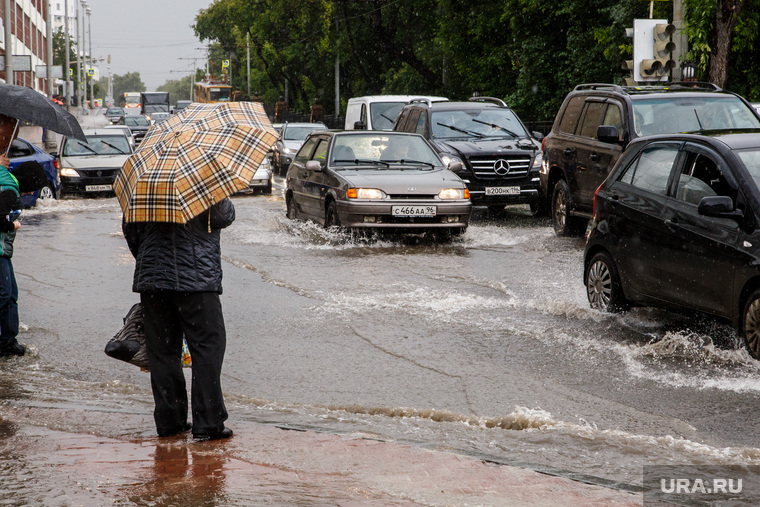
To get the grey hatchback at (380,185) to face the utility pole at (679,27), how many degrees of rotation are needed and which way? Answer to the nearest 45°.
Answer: approximately 90° to its left

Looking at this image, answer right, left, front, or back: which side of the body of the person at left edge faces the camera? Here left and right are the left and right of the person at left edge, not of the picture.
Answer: right

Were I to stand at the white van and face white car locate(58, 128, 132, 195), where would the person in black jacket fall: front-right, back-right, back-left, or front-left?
front-left

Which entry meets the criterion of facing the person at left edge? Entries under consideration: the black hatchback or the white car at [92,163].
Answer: the white car

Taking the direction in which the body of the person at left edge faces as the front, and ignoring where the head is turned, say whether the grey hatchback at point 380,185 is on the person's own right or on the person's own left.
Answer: on the person's own left

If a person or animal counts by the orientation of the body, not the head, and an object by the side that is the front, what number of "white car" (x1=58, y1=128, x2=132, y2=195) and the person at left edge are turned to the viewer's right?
1

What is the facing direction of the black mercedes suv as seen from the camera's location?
facing the viewer and to the right of the viewer

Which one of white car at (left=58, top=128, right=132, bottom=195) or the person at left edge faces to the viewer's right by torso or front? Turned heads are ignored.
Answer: the person at left edge

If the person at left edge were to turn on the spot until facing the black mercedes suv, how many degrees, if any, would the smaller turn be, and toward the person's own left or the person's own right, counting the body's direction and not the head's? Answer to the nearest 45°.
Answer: approximately 45° to the person's own left

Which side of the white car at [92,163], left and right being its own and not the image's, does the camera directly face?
front

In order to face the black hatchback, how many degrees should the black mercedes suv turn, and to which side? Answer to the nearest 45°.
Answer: approximately 45° to its right

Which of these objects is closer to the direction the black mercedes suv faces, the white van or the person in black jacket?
the person in black jacket

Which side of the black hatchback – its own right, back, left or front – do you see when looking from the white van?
back
